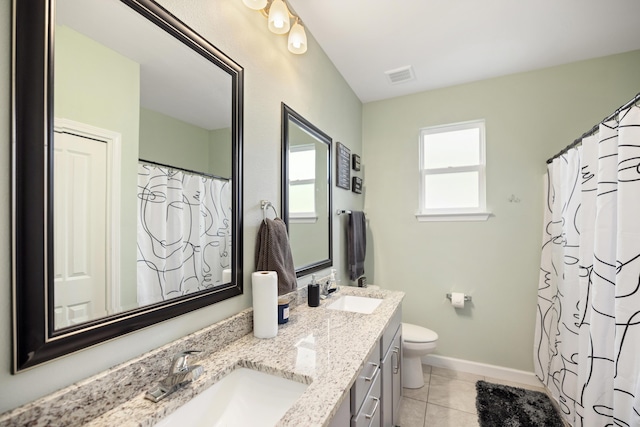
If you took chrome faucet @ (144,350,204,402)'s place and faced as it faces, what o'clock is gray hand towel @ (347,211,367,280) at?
The gray hand towel is roughly at 9 o'clock from the chrome faucet.

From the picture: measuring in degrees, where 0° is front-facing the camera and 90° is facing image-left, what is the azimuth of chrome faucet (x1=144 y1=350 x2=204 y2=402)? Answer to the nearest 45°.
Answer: approximately 315°

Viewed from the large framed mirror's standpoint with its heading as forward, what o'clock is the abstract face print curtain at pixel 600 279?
The abstract face print curtain is roughly at 11 o'clock from the large framed mirror.

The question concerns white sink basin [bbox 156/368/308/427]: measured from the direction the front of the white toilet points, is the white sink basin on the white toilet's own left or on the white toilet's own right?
on the white toilet's own right

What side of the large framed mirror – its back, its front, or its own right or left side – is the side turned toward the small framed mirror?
left

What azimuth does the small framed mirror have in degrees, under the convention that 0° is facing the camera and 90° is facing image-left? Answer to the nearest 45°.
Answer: approximately 315°

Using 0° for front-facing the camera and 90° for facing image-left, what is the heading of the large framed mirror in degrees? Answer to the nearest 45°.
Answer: approximately 315°

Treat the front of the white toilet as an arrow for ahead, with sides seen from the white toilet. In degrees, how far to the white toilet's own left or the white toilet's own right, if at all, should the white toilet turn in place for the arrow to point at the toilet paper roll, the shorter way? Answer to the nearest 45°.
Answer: approximately 45° to the white toilet's own left

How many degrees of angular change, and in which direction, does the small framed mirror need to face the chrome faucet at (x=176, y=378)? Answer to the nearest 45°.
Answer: approximately 45° to its right
